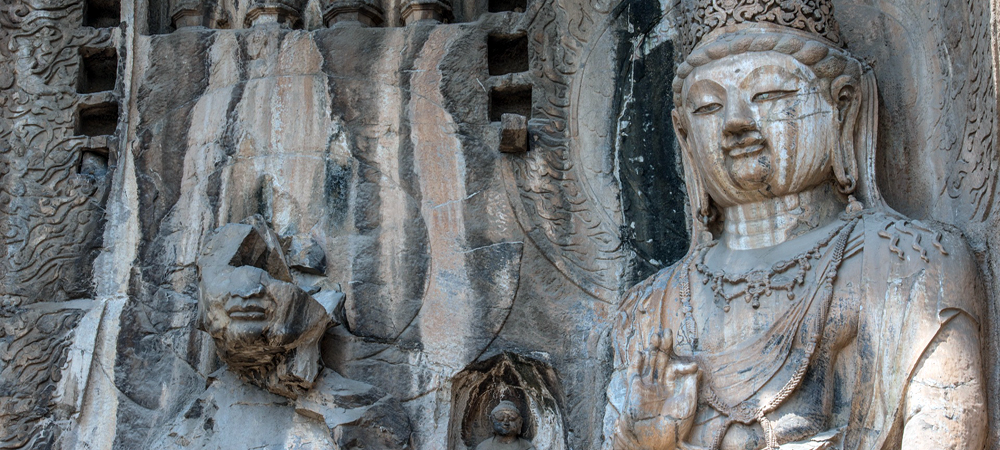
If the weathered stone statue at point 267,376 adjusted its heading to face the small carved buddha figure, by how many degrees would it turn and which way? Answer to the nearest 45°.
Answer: approximately 90° to its left

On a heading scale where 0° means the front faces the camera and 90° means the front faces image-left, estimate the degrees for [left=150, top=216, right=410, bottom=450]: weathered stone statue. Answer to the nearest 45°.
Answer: approximately 0°

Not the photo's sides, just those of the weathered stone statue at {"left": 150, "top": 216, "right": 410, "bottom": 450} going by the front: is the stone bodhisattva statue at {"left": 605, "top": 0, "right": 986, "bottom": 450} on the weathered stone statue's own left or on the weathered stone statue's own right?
on the weathered stone statue's own left

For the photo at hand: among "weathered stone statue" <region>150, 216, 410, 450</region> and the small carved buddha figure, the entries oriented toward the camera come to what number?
2

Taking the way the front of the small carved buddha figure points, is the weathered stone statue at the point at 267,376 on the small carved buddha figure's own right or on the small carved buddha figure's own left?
on the small carved buddha figure's own right

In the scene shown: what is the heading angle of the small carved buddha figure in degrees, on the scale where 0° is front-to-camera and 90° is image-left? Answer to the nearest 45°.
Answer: approximately 0°
